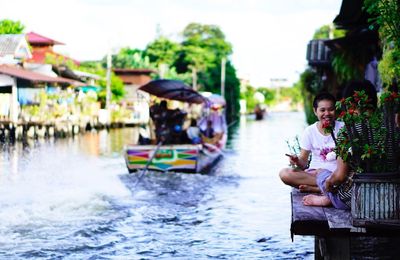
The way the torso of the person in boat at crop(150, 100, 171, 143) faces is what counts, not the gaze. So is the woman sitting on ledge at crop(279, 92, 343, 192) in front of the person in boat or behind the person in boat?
behind

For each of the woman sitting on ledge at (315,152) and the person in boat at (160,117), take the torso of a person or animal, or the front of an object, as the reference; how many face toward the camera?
1

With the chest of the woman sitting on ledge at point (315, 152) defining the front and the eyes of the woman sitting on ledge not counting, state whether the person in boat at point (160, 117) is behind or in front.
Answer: behind

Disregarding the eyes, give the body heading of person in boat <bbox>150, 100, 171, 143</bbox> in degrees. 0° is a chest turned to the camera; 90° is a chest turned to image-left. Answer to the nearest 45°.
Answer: approximately 180°

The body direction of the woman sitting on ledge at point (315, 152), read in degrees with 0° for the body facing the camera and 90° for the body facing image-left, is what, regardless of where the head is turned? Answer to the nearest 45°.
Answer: approximately 0°

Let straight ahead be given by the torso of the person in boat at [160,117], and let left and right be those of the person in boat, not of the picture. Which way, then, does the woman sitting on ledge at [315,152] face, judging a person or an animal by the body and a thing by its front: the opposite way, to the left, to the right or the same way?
the opposite way

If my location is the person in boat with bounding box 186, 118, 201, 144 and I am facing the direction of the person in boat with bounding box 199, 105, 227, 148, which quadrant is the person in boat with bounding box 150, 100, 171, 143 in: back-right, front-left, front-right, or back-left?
back-left
